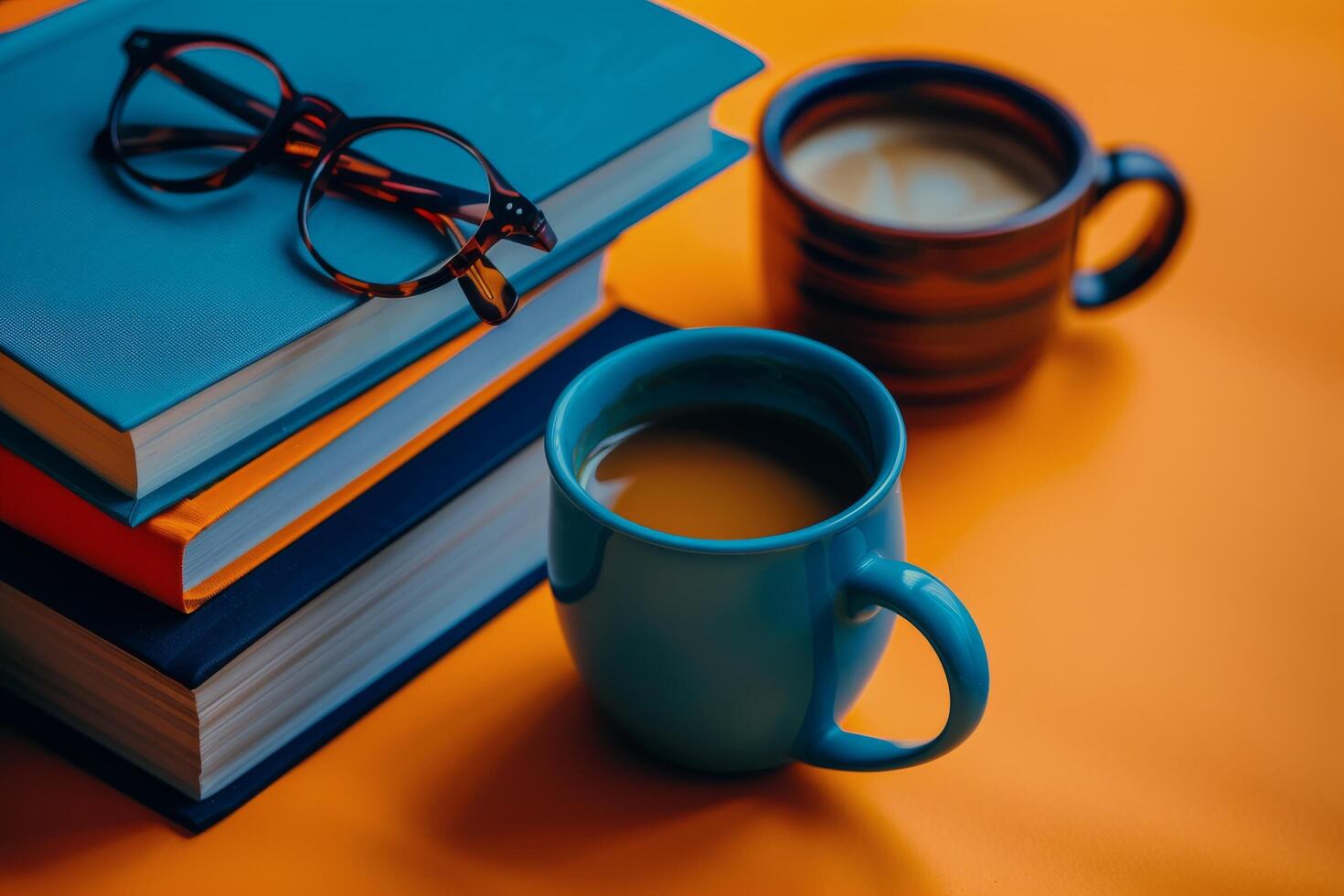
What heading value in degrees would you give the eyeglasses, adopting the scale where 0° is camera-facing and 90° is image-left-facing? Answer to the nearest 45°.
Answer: approximately 45°
